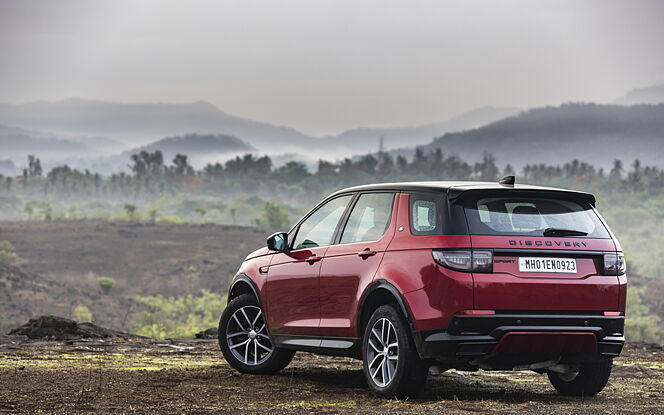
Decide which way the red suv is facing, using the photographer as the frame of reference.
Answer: facing away from the viewer and to the left of the viewer
